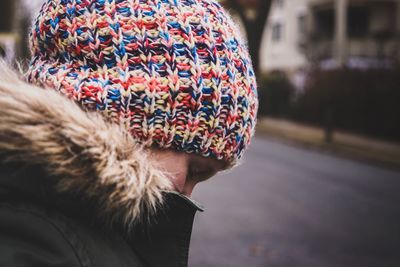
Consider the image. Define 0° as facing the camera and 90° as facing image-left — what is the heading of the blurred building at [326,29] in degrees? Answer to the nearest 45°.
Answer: approximately 0°

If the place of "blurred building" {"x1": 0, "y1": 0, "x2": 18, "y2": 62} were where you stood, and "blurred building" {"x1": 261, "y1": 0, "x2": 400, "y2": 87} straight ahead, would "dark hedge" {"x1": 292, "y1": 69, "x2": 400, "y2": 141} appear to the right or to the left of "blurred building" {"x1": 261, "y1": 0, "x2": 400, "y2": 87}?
right

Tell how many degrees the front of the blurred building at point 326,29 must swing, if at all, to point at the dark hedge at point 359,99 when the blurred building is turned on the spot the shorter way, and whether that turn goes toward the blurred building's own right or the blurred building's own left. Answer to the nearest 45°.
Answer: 0° — it already faces it

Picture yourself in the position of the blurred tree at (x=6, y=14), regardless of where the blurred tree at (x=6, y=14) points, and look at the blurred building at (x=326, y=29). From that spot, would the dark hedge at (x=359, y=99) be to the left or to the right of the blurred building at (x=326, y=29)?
right
